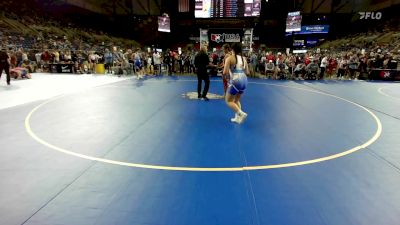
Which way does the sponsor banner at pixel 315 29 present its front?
toward the camera

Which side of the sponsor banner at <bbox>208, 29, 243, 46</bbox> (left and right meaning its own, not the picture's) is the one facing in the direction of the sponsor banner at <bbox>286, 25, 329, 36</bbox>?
left

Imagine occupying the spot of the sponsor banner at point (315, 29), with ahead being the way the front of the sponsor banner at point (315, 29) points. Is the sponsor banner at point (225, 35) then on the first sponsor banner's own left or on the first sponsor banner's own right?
on the first sponsor banner's own right

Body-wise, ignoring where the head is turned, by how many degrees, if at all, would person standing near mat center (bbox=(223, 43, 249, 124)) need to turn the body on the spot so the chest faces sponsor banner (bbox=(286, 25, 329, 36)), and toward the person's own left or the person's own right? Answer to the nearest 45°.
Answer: approximately 45° to the person's own right

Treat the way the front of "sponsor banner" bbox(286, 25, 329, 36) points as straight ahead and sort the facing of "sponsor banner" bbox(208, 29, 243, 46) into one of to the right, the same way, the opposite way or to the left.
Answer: the same way

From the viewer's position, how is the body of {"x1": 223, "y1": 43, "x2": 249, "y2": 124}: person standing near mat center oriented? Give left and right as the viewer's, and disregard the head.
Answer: facing away from the viewer and to the left of the viewer

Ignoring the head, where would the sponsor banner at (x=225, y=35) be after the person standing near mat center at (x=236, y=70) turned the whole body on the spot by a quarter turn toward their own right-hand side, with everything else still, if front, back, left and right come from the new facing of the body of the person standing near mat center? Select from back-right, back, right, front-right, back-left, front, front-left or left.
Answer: front-left

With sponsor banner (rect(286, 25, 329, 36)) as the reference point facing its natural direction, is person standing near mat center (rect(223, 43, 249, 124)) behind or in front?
in front

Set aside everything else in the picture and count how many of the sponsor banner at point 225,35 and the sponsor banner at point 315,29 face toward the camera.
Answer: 2

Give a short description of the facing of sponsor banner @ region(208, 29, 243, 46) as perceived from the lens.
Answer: facing the viewer
